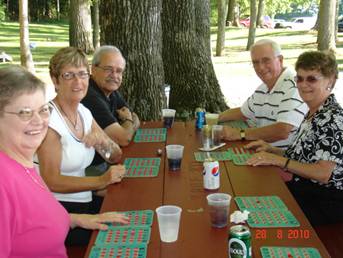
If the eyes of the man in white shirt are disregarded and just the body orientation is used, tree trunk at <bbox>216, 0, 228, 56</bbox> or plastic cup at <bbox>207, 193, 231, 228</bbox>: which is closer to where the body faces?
the plastic cup

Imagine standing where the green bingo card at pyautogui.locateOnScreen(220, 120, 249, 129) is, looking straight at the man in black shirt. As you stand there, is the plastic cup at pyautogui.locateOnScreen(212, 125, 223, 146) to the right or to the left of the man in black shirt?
left

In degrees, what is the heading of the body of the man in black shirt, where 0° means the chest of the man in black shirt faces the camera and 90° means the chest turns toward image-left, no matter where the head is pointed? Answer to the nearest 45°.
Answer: approximately 315°

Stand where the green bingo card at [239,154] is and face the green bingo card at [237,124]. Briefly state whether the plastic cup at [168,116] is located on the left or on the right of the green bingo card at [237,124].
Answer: left

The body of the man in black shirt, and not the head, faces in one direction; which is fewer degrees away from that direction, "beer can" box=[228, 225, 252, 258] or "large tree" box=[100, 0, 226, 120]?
the beer can

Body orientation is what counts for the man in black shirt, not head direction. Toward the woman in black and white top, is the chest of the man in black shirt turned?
yes

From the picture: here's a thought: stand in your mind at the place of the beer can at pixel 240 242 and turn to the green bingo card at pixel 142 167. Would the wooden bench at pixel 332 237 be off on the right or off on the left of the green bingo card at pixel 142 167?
right

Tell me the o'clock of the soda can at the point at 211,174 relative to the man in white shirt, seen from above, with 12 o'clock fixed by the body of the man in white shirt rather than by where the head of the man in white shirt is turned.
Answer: The soda can is roughly at 11 o'clock from the man in white shirt.

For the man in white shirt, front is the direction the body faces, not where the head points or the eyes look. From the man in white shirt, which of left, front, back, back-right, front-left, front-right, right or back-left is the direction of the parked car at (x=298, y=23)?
back-right

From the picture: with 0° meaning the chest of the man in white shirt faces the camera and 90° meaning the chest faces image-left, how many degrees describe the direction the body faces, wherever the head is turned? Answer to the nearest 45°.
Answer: approximately 45°

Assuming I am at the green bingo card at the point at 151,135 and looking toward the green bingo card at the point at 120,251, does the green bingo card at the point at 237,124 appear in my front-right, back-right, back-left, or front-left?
back-left
